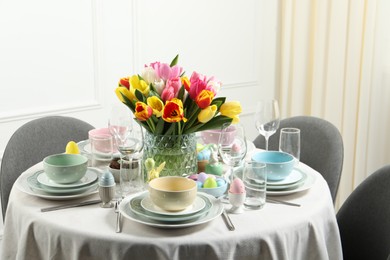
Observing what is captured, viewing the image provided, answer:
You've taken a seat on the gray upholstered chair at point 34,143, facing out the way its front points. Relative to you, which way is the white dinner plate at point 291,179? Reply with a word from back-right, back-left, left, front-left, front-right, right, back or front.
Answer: front

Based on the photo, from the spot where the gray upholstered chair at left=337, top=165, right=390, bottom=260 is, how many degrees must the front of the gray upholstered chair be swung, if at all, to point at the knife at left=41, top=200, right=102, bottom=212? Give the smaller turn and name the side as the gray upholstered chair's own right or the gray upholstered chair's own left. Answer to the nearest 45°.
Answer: approximately 90° to the gray upholstered chair's own left

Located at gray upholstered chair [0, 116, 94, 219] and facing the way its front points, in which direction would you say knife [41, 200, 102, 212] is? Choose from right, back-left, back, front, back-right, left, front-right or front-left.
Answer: front-right

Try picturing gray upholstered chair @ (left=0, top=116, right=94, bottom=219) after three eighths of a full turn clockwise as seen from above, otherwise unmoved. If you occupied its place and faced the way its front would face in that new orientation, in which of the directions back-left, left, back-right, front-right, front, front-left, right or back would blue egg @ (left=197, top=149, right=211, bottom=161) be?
back-left

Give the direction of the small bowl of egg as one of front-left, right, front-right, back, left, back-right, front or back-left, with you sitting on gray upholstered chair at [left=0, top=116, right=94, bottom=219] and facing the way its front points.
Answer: front

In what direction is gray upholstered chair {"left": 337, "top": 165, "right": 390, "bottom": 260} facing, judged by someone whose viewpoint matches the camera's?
facing away from the viewer and to the left of the viewer

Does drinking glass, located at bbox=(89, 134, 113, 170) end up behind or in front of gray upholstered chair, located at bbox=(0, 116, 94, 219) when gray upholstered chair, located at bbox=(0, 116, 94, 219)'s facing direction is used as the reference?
in front

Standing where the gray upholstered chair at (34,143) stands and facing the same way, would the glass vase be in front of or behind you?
in front

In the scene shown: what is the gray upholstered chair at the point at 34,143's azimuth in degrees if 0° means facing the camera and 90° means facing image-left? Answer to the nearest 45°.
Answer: approximately 315°

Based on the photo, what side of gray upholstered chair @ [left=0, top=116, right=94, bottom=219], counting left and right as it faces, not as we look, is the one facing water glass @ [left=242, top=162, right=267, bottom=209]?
front

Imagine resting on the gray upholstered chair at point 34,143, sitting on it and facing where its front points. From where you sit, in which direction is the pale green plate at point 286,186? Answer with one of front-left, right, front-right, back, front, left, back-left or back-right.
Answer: front

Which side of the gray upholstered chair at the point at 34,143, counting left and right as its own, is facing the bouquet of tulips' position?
front
